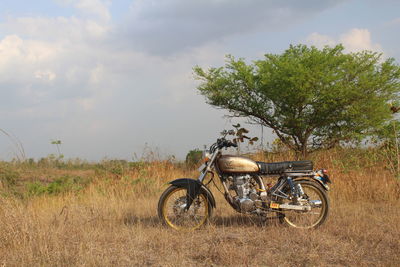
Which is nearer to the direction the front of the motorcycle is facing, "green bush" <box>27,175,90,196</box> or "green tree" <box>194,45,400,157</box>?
the green bush

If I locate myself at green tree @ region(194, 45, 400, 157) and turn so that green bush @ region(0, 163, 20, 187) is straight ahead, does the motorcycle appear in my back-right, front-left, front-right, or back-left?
front-left

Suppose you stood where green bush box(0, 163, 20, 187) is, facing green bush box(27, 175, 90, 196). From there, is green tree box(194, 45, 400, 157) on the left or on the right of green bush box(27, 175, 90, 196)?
left

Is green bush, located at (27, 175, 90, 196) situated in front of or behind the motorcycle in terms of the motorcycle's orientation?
in front

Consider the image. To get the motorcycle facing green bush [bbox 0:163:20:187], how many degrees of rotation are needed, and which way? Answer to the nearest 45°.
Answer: approximately 45° to its right

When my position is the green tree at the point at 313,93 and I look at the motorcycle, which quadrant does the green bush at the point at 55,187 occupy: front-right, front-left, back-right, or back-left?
front-right

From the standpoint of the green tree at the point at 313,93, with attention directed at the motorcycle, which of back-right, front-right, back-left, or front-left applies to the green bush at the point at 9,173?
front-right

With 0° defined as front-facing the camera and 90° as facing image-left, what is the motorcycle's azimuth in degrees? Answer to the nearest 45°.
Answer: approximately 90°
